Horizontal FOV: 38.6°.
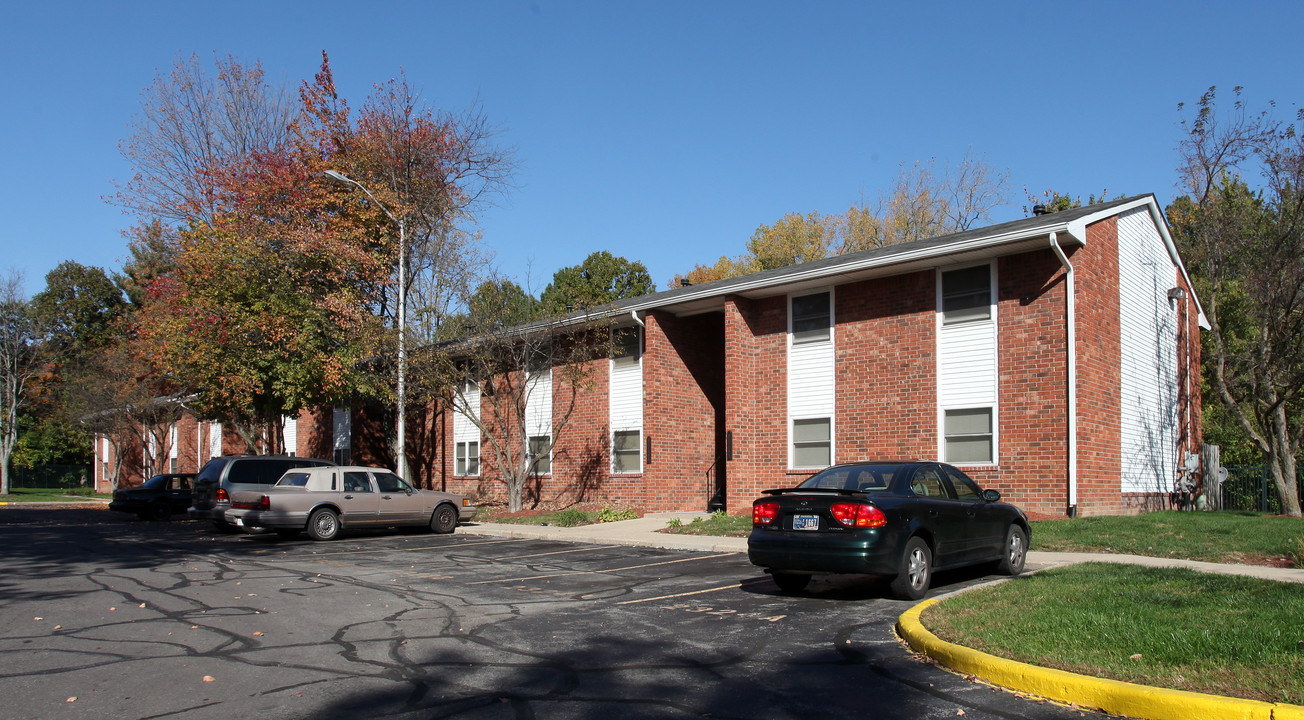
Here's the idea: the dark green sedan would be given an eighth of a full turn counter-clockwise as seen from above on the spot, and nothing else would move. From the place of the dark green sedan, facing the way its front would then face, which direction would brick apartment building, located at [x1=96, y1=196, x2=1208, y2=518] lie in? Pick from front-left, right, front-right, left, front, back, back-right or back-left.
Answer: front

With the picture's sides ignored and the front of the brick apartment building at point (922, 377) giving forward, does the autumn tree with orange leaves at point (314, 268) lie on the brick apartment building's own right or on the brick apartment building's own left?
on the brick apartment building's own right

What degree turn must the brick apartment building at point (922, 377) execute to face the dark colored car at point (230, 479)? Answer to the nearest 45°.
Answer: approximately 45° to its right

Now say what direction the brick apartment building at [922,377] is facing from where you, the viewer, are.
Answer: facing the viewer and to the left of the viewer

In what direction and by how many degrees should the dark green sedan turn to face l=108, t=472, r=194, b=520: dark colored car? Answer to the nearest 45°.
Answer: approximately 90° to its left

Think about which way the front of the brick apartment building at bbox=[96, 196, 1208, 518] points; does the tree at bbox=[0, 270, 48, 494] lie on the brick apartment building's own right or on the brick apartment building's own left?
on the brick apartment building's own right

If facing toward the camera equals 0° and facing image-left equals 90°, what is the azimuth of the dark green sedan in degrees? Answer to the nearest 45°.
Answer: approximately 225°

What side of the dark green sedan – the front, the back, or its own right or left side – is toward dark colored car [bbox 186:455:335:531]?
left
